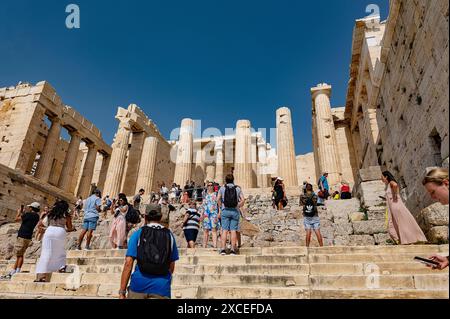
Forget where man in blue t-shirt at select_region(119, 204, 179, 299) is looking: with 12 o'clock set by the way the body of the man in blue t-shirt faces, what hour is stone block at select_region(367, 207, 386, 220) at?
The stone block is roughly at 2 o'clock from the man in blue t-shirt.

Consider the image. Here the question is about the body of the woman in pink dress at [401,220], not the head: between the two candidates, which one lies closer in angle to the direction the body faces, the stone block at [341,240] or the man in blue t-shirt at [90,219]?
the man in blue t-shirt

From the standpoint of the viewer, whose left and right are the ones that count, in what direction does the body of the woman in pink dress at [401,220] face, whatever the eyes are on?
facing to the left of the viewer

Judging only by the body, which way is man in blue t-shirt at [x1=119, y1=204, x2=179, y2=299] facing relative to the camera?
away from the camera

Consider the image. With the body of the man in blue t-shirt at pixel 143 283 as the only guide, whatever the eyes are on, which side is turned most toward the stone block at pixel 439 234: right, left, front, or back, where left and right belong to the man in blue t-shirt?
right

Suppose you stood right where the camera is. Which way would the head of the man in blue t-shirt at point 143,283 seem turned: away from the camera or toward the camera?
away from the camera

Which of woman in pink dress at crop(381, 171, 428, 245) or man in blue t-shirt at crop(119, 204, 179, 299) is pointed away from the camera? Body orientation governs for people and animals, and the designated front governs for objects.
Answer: the man in blue t-shirt

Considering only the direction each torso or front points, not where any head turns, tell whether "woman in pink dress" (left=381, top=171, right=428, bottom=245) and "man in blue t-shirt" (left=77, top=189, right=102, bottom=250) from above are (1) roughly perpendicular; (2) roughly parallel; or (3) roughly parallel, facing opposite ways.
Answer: roughly perpendicular

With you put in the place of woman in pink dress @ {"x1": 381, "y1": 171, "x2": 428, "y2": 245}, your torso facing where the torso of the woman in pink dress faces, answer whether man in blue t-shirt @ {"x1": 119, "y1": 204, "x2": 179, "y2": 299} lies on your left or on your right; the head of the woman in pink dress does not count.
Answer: on your left

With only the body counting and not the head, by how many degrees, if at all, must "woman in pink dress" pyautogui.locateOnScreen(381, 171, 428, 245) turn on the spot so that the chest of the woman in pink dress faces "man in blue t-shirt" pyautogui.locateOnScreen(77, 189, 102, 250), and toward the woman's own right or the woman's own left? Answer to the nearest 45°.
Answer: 0° — they already face them

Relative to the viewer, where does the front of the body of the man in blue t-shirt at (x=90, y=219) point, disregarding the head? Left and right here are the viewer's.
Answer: facing away from the viewer and to the right of the viewer
